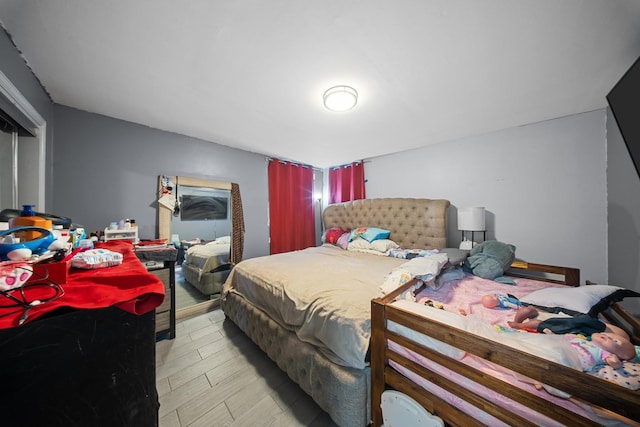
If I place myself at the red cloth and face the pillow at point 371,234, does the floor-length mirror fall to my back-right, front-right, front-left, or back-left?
front-left

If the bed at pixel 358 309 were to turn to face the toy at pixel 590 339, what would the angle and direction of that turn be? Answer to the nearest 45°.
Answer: approximately 90° to its left

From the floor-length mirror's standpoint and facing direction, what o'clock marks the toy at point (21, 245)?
The toy is roughly at 2 o'clock from the floor-length mirror.

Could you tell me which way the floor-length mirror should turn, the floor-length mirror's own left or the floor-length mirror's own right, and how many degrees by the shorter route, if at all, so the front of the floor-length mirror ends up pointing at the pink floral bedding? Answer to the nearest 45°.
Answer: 0° — it already faces it

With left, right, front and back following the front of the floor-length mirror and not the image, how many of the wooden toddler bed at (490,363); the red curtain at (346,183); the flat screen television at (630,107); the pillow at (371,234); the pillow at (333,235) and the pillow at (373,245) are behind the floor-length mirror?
0

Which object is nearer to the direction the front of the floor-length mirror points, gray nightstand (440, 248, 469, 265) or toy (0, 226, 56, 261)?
the gray nightstand

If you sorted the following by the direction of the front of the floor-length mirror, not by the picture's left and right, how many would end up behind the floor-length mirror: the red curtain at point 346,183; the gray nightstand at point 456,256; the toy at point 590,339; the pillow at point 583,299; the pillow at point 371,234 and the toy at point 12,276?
0

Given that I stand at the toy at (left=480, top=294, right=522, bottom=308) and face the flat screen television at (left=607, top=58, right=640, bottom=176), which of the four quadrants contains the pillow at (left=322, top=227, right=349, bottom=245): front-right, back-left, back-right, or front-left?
back-left

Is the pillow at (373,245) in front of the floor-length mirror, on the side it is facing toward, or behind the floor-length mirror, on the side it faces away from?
in front

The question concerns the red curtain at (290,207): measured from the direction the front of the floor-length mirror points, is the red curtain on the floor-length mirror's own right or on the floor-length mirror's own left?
on the floor-length mirror's own left

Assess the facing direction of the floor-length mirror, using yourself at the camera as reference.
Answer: facing the viewer and to the right of the viewer

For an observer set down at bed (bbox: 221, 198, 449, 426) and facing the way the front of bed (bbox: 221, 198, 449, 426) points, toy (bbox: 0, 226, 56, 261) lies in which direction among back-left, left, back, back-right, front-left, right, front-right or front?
front

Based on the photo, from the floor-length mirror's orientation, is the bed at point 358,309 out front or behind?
out front

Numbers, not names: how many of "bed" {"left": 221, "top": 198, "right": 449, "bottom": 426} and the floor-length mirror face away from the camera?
0

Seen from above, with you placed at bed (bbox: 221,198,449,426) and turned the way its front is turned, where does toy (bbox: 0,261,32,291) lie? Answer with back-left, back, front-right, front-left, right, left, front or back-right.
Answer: front

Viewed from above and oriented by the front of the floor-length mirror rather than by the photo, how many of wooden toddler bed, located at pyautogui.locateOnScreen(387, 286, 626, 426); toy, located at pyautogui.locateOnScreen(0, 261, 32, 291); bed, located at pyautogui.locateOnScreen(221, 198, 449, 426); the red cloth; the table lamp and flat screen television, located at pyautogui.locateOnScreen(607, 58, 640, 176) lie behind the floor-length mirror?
0
